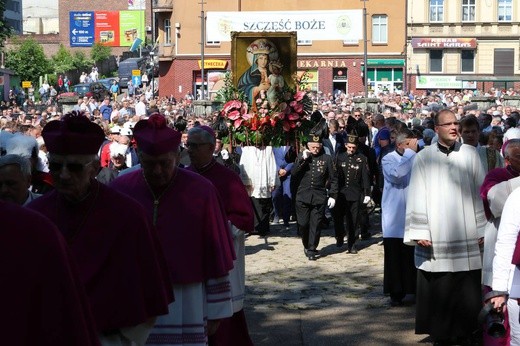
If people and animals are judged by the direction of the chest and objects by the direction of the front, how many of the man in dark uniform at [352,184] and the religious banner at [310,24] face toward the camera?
2

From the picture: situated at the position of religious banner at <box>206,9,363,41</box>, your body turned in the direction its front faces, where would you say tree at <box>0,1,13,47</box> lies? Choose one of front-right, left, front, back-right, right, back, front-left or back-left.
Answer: right

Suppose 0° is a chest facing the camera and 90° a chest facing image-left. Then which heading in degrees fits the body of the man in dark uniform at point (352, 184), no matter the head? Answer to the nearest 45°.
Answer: approximately 0°

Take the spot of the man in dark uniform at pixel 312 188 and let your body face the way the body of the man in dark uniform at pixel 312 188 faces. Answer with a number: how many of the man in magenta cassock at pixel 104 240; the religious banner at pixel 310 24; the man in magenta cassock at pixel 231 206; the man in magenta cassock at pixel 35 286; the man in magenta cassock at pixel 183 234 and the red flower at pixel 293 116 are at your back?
2

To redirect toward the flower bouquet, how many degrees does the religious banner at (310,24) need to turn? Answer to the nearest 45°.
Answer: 0° — it already faces it

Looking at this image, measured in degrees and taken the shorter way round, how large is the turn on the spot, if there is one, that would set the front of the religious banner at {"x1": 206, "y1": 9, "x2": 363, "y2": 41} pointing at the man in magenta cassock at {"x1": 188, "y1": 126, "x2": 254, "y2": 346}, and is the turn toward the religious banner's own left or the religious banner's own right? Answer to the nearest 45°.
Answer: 0° — it already faces them

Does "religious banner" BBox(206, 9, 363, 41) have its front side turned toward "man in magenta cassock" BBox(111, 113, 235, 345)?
yes

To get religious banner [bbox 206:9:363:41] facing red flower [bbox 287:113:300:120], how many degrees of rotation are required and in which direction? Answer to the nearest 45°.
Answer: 0° — it already faces it

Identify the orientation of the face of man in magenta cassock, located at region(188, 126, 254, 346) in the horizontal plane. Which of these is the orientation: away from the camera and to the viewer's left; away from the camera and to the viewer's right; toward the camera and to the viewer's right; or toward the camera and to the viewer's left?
toward the camera and to the viewer's left
